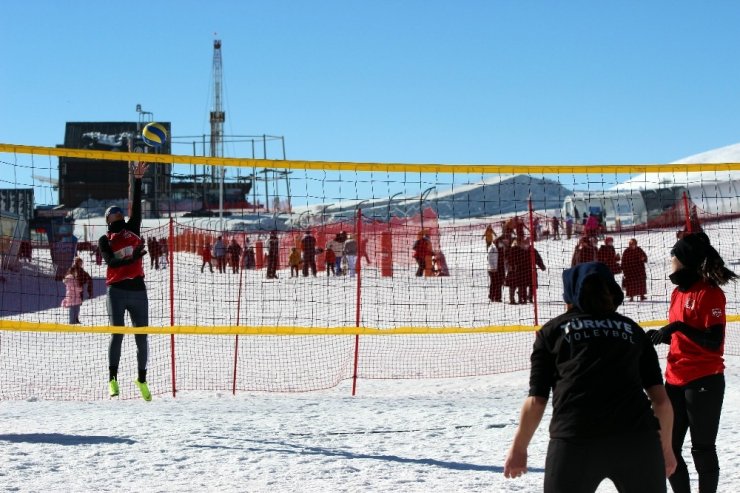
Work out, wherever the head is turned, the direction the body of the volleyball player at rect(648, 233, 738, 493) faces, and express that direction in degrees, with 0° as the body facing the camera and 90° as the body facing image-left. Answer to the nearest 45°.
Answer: approximately 45°

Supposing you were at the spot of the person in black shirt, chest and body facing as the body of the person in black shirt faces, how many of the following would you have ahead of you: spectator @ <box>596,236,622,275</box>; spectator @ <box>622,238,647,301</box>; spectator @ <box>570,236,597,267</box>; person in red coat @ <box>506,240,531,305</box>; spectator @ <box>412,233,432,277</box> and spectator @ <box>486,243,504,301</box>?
6

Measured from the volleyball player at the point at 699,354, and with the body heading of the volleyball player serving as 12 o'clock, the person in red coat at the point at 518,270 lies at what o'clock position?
The person in red coat is roughly at 4 o'clock from the volleyball player.

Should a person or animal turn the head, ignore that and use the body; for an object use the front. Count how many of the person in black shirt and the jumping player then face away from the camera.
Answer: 1

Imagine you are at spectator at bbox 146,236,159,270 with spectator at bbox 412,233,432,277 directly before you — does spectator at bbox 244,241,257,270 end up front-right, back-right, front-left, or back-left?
front-left

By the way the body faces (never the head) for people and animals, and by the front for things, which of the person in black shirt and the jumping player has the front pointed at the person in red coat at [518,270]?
the person in black shirt

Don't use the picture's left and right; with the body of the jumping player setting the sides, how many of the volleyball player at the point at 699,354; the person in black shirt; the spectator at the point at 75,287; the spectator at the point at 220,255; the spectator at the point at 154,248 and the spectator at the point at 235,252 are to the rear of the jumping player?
4

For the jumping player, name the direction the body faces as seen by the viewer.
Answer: toward the camera

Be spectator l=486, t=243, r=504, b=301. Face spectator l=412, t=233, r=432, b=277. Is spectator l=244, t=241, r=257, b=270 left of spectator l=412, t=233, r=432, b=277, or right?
left

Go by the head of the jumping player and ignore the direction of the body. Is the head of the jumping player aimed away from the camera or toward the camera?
toward the camera

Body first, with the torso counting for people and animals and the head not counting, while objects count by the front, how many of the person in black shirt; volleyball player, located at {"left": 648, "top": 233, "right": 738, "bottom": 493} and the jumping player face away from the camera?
1

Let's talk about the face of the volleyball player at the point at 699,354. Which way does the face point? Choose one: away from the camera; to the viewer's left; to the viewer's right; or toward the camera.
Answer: to the viewer's left

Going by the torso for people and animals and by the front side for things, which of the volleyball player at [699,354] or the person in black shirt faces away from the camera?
the person in black shirt

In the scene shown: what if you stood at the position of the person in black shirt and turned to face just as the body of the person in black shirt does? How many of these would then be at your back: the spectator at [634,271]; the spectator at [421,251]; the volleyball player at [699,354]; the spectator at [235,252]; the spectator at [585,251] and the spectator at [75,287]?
0

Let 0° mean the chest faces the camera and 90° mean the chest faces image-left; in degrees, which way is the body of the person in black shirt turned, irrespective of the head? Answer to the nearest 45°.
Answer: approximately 180°

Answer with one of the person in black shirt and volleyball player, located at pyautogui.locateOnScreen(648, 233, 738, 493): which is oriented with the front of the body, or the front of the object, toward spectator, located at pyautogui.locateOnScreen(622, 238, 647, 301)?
the person in black shirt

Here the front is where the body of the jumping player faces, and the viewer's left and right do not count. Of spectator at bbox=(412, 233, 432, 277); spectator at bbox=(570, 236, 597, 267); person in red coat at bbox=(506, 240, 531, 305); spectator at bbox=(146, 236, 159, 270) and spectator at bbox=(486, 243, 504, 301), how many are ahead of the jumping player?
0

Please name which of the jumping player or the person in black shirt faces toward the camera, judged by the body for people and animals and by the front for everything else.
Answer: the jumping player

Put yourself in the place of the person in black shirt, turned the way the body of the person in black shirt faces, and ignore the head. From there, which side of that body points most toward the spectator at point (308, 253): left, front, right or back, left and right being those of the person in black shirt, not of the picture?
front
